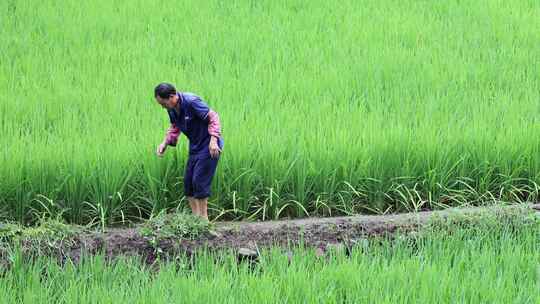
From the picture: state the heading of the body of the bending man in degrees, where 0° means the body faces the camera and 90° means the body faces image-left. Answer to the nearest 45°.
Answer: approximately 45°

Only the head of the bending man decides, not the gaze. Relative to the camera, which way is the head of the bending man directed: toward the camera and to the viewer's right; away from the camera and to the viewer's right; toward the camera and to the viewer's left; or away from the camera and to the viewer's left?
toward the camera and to the viewer's left
